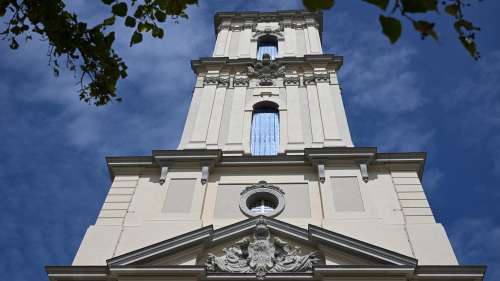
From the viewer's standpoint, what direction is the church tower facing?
toward the camera
